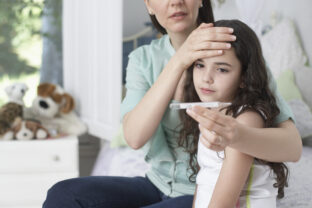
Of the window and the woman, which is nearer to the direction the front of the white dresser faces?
the woman

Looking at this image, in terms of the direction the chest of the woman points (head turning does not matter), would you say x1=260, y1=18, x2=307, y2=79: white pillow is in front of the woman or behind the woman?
behind

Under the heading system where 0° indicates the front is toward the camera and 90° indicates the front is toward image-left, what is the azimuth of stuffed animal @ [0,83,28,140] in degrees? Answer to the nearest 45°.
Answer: approximately 315°

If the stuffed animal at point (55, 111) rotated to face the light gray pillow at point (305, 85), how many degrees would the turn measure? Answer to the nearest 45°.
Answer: approximately 90° to its left

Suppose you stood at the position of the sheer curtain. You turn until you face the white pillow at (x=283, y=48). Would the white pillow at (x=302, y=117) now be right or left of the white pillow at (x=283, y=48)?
right

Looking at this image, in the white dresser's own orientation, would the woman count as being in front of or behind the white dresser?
in front

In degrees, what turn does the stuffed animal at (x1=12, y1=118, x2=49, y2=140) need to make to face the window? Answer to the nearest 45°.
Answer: approximately 135° to its right

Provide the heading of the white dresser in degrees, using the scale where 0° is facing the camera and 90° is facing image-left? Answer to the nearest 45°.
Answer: approximately 0°

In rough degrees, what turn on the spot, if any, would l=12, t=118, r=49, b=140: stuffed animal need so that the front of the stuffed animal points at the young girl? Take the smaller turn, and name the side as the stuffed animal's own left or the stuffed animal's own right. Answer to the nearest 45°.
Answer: approximately 45° to the stuffed animal's own left

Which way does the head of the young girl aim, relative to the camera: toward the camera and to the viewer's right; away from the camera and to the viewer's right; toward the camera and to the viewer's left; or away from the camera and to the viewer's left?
toward the camera and to the viewer's left
